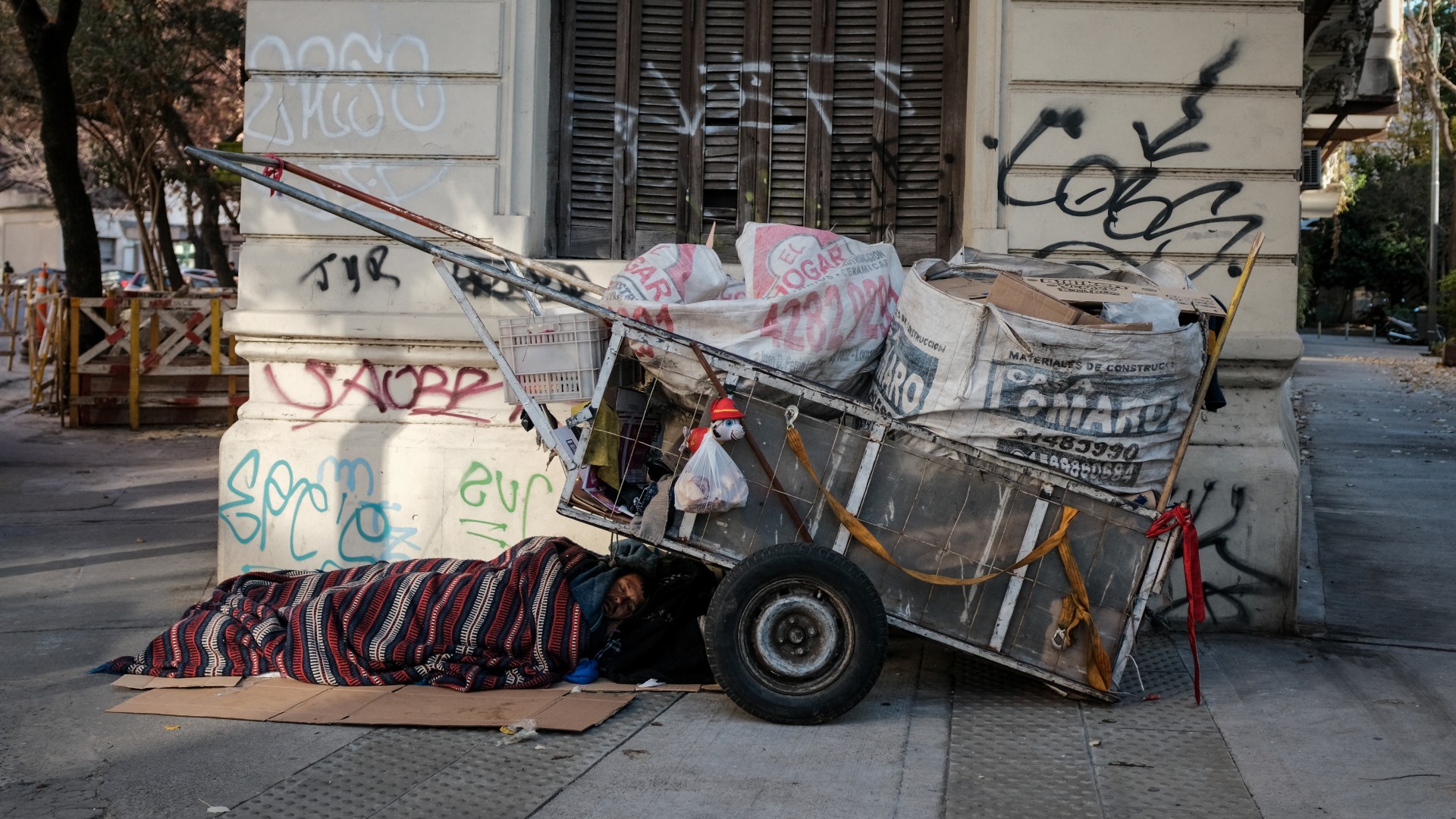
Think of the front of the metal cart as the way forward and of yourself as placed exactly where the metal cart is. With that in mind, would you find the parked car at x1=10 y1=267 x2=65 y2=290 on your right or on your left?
on your right

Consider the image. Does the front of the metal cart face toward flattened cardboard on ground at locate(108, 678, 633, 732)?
yes

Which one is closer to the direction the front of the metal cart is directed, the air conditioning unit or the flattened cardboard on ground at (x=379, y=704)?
the flattened cardboard on ground

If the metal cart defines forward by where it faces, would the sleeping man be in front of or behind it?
in front

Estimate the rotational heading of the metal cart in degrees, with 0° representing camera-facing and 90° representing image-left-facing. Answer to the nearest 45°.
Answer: approximately 90°

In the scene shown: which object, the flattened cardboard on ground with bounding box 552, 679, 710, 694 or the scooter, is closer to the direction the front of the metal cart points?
the flattened cardboard on ground

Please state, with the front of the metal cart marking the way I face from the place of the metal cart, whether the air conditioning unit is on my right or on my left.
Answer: on my right

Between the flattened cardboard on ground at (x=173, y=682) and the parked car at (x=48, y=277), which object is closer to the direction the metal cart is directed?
the flattened cardboard on ground
